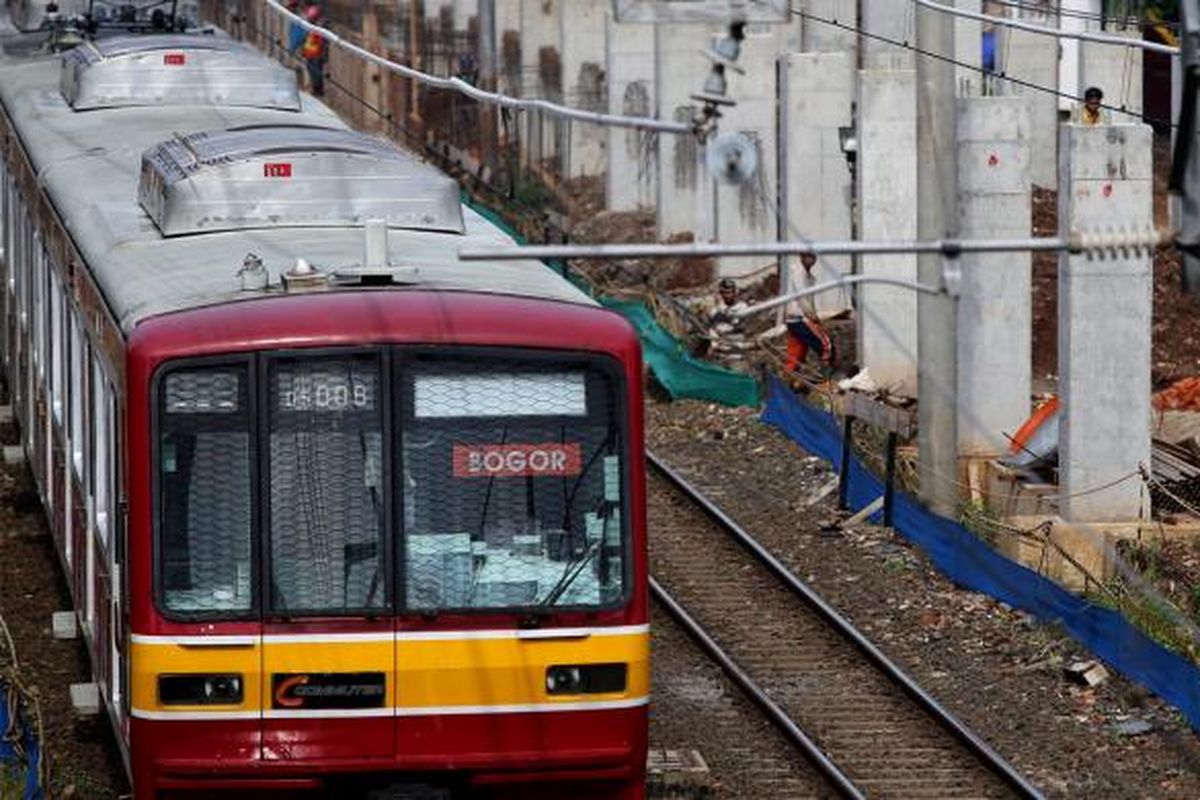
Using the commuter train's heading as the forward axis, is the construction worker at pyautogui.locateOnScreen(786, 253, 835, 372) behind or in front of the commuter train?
behind

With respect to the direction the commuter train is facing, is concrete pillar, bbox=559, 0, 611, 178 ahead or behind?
behind

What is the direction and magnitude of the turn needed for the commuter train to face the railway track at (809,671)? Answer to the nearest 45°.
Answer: approximately 135° to its left

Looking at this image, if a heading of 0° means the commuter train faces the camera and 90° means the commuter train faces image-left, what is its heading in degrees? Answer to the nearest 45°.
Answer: approximately 0°

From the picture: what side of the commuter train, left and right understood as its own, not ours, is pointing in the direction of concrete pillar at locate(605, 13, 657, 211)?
back

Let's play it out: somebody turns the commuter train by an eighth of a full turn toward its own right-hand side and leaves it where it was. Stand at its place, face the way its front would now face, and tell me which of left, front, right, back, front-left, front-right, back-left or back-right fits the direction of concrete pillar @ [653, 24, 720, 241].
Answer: back-right

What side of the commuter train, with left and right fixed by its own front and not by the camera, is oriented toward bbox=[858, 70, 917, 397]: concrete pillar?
left

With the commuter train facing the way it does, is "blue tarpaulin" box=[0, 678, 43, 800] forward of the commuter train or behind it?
forward

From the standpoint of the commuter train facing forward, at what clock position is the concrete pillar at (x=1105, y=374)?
The concrete pillar is roughly at 9 o'clock from the commuter train.

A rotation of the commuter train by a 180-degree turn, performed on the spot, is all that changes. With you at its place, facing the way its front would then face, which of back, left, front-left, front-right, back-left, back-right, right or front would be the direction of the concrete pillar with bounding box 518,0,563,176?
front

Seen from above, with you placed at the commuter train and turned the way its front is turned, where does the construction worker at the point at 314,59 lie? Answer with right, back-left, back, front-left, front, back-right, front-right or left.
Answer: back

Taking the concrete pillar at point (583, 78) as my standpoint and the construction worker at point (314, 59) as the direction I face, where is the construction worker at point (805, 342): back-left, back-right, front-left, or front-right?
back-left

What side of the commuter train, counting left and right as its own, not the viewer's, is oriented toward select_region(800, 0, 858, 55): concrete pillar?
back
